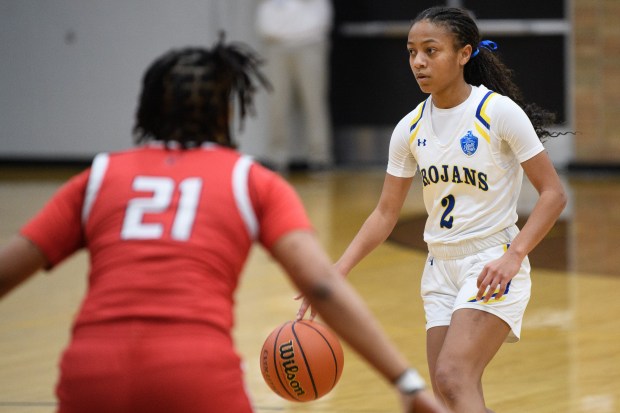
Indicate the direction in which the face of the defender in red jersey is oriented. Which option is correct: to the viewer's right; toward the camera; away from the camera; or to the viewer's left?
away from the camera

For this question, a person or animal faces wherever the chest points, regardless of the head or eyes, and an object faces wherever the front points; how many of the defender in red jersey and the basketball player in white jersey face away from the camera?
1

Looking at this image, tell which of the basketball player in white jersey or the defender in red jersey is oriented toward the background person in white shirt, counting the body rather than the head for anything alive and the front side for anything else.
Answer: the defender in red jersey

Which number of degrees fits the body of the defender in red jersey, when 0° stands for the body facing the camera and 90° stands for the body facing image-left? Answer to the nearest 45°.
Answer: approximately 180°

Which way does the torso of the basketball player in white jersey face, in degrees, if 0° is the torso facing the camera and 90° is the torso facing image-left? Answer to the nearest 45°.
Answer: approximately 45°

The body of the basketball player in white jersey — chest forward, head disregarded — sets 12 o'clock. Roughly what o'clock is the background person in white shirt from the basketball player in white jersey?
The background person in white shirt is roughly at 4 o'clock from the basketball player in white jersey.

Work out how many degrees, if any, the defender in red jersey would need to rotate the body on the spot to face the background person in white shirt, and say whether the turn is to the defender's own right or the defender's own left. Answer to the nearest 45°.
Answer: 0° — they already face them
